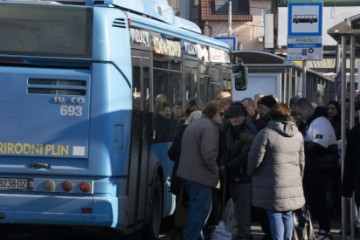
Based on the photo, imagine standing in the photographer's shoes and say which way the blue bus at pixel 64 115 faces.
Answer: facing away from the viewer and to the right of the viewer

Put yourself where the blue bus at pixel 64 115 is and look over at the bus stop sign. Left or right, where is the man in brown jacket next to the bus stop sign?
right

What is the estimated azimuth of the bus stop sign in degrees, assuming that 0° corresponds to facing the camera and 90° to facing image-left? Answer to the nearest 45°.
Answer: approximately 0°

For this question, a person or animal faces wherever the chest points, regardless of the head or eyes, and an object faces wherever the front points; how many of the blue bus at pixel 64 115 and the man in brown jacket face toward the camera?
0

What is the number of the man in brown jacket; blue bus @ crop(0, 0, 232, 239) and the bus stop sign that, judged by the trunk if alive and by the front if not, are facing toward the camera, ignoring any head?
1

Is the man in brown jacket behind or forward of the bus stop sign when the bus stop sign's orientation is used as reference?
forward
